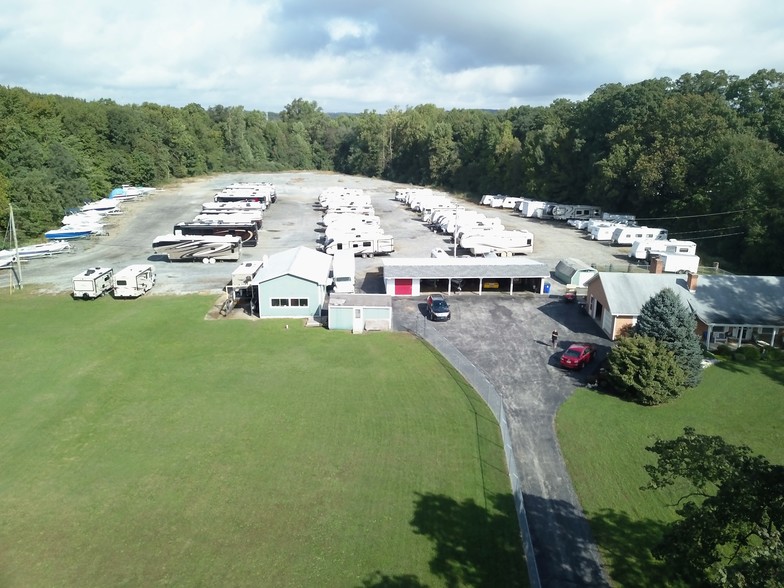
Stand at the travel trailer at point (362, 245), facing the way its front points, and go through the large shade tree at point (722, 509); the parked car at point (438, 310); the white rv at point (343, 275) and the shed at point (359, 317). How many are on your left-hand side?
4

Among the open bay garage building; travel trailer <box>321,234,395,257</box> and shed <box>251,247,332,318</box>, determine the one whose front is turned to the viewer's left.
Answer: the travel trailer

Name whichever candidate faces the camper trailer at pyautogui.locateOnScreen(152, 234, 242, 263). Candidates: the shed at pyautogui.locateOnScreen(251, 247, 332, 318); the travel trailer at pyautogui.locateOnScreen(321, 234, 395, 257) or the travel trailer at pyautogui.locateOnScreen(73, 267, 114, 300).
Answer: the travel trailer at pyautogui.locateOnScreen(321, 234, 395, 257)

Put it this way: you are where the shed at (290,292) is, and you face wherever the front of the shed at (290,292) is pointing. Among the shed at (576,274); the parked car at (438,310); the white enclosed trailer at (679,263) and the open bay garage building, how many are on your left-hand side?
4

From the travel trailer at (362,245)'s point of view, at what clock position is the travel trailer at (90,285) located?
the travel trailer at (90,285) is roughly at 11 o'clock from the travel trailer at (362,245).

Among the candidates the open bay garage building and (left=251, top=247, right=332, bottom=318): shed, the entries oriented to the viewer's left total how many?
0

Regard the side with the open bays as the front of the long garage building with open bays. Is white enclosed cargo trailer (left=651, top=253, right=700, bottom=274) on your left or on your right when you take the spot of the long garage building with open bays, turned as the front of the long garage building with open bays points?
on your left

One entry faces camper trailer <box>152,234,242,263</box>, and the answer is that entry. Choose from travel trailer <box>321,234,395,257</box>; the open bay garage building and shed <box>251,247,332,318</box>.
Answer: the travel trailer

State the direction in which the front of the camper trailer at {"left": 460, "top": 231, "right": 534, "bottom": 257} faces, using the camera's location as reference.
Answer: facing to the left of the viewer

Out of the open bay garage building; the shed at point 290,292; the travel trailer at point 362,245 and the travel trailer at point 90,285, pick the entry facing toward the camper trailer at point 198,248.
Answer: the travel trailer at point 362,245

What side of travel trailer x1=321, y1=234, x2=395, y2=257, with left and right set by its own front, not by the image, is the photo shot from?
left
